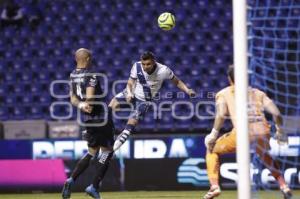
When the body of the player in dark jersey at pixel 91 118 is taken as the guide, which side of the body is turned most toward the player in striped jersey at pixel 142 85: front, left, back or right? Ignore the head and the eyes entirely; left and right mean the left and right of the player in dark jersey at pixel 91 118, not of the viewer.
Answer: front

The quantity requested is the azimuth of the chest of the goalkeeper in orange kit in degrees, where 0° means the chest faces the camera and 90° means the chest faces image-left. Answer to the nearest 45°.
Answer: approximately 135°

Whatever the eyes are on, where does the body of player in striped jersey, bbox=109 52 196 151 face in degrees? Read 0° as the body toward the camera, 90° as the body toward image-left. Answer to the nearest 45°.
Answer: approximately 0°

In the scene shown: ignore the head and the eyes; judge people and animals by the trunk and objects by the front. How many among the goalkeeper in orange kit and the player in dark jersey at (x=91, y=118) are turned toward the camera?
0

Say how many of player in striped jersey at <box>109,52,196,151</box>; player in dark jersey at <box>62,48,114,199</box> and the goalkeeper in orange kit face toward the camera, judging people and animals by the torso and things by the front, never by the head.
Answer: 1

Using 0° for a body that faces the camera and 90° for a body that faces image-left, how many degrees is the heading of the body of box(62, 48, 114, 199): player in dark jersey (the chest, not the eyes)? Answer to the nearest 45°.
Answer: approximately 225°

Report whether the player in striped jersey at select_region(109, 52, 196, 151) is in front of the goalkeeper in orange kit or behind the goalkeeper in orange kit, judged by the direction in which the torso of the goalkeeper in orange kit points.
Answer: in front

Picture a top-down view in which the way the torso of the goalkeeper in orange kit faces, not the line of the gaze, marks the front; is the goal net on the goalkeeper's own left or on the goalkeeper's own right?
on the goalkeeper's own right
